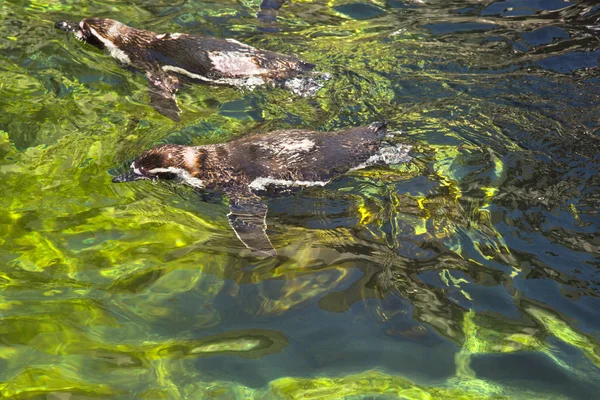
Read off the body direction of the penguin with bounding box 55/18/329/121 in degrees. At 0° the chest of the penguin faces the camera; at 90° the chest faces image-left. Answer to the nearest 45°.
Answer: approximately 90°
